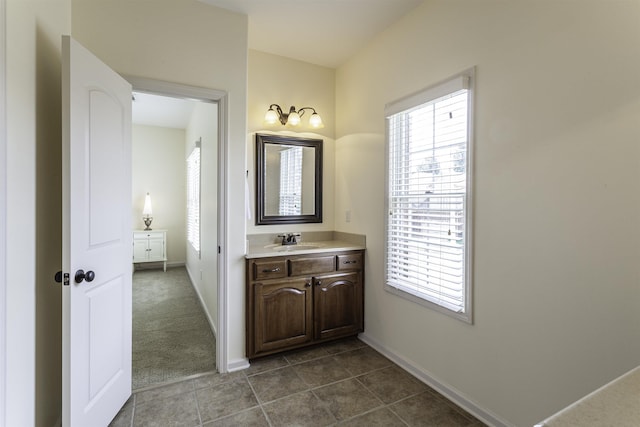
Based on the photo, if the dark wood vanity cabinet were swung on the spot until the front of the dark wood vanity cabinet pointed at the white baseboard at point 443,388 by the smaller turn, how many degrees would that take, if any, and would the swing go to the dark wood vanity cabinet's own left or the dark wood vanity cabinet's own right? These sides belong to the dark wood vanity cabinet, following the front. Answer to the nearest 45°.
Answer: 0° — it already faces it

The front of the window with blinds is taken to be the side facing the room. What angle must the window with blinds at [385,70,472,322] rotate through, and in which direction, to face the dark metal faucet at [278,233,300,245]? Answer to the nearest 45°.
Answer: approximately 45° to its right

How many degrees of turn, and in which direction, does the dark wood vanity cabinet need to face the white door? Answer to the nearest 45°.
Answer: approximately 90° to its right

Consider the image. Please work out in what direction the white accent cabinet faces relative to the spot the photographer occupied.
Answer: facing the viewer

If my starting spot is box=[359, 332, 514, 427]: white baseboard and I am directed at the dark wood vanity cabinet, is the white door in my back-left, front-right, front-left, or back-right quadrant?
front-left

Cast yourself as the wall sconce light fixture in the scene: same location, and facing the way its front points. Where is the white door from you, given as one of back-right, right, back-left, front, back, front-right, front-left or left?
right

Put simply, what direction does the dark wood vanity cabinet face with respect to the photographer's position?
facing the viewer and to the right of the viewer

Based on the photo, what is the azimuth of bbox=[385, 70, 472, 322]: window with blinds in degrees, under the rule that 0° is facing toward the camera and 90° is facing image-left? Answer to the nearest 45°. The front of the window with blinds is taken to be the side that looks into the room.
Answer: approximately 45°

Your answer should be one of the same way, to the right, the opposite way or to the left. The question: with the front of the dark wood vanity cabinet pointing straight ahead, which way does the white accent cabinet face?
the same way

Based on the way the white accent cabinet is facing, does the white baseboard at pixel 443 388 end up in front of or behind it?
in front

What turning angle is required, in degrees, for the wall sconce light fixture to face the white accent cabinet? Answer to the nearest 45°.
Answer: approximately 180°

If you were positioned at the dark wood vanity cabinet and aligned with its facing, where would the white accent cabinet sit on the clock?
The white accent cabinet is roughly at 6 o'clock from the dark wood vanity cabinet.
